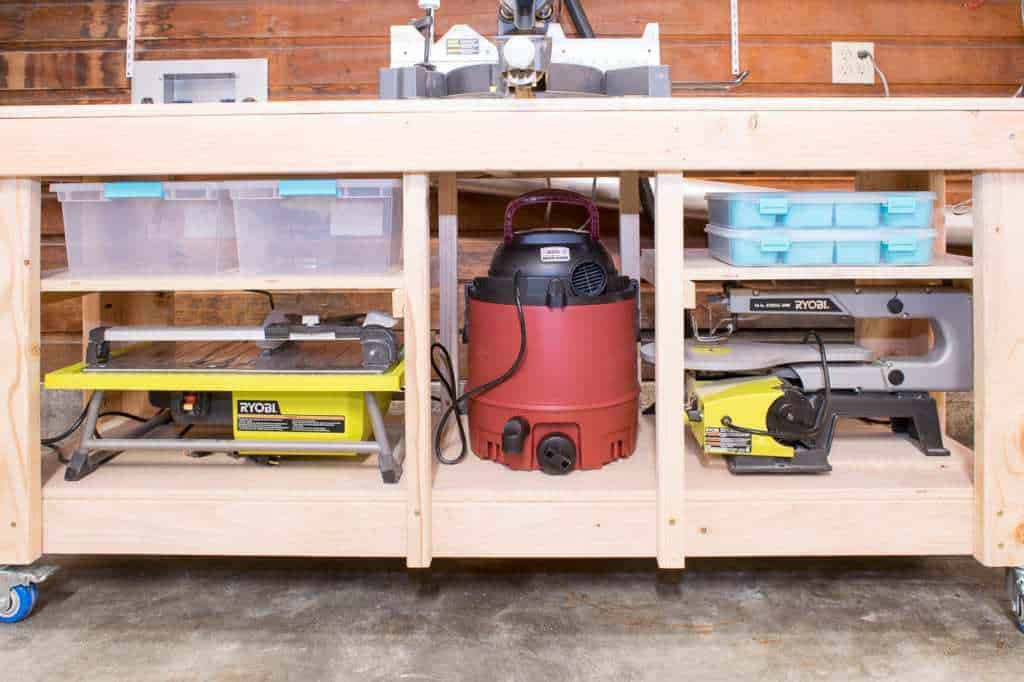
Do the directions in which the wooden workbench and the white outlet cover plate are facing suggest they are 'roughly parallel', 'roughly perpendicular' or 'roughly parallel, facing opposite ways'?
roughly parallel

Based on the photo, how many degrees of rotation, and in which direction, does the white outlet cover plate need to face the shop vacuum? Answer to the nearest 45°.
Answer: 0° — it already faces it

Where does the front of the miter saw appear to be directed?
toward the camera
